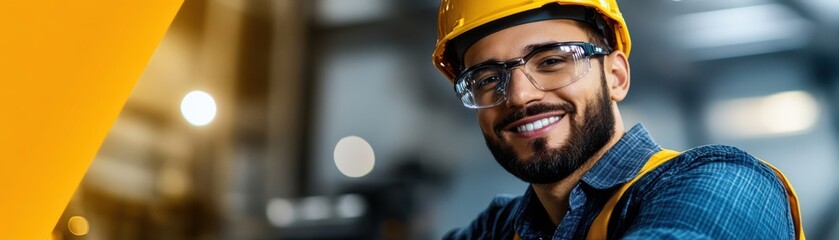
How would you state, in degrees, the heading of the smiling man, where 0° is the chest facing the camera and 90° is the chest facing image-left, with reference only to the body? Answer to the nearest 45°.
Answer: approximately 45°
